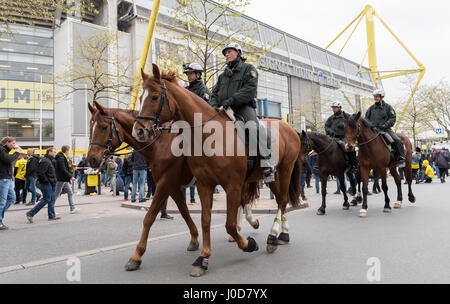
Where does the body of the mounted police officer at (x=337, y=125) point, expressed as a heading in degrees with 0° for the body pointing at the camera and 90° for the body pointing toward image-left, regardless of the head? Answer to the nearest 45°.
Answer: approximately 45°

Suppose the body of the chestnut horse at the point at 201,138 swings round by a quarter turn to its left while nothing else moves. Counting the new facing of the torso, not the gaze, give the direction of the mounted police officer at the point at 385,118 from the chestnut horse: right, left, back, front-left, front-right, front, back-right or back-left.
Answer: left

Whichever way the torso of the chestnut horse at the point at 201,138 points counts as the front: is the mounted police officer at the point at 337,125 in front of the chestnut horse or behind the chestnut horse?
behind

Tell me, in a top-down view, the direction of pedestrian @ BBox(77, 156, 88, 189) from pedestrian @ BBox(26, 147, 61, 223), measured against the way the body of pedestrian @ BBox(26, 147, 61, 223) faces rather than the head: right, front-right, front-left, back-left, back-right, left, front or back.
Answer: left

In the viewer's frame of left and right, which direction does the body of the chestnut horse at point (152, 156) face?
facing the viewer and to the left of the viewer

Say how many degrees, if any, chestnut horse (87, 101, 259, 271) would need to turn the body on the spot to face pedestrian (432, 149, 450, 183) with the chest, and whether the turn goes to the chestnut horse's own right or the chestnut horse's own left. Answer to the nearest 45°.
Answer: approximately 180°

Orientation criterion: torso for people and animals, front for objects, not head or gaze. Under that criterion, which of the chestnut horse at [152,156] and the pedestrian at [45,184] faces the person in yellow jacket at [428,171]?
the pedestrian

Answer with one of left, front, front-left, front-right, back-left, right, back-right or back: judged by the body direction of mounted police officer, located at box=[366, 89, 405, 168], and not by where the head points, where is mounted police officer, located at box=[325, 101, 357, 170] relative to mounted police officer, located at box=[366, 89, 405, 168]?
front-right

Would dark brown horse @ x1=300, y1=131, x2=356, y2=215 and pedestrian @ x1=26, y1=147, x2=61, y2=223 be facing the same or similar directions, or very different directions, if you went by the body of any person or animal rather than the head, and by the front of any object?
very different directions

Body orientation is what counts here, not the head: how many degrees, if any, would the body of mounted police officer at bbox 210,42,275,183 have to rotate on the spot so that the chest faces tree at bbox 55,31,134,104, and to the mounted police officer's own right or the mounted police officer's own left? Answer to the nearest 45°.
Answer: approximately 90° to the mounted police officer's own right

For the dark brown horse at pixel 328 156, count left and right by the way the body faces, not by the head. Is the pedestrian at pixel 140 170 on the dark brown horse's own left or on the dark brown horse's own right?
on the dark brown horse's own right

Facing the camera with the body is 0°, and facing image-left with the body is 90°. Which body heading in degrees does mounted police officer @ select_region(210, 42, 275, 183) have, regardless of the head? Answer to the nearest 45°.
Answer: approximately 45°

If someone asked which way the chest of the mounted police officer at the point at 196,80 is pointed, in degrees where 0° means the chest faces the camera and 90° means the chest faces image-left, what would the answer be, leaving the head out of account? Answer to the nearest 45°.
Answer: approximately 45°

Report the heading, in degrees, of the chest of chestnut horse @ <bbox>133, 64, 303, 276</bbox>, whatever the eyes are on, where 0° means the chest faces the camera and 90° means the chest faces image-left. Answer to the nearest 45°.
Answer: approximately 45°

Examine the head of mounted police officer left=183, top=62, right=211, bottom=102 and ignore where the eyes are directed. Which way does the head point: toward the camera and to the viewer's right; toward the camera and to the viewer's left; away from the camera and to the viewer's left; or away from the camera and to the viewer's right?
toward the camera and to the viewer's left

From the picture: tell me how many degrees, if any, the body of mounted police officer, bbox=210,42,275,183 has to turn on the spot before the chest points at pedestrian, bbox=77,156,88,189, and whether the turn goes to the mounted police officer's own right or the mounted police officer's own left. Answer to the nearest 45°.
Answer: approximately 90° to the mounted police officer's own right

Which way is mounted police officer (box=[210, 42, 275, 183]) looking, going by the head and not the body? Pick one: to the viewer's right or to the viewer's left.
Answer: to the viewer's left
